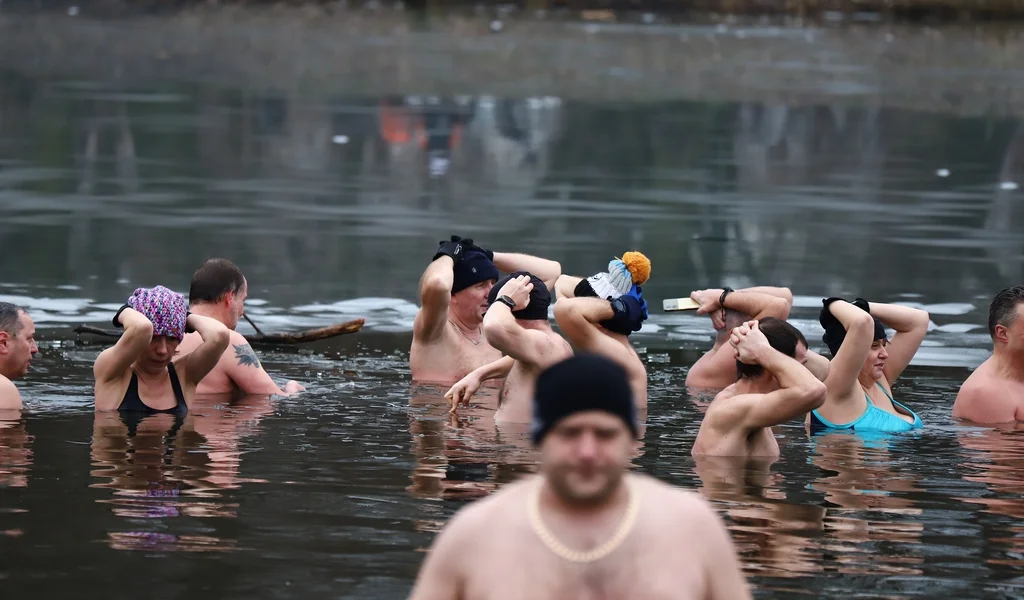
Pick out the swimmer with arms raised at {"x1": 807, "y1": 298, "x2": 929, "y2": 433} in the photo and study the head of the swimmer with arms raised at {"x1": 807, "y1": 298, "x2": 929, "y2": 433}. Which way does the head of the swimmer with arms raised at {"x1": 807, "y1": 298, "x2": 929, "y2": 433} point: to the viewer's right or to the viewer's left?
to the viewer's right

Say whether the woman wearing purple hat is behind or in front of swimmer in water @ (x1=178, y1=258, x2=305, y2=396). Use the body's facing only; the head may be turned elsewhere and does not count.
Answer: behind

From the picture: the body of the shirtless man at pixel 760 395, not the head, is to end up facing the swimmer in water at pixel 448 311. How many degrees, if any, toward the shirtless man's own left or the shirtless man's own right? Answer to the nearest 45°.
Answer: approximately 90° to the shirtless man's own left

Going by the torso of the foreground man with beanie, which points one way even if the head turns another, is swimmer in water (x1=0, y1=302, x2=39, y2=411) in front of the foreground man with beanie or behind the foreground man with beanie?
behind

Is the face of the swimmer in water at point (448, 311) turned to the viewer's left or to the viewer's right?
to the viewer's right

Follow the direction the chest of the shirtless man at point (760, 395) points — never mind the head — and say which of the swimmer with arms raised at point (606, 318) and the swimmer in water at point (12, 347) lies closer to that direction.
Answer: the swimmer with arms raised
